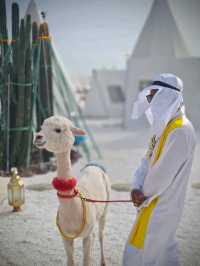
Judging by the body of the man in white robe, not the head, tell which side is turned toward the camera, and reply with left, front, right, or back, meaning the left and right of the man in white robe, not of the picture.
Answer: left

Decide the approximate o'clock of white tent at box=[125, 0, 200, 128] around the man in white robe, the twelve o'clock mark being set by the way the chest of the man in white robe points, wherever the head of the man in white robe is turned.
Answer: The white tent is roughly at 3 o'clock from the man in white robe.

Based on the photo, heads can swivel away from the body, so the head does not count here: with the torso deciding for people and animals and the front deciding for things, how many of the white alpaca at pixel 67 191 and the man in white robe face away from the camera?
0

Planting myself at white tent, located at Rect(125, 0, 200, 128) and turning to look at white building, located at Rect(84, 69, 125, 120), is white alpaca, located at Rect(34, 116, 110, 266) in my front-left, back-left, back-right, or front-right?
back-left

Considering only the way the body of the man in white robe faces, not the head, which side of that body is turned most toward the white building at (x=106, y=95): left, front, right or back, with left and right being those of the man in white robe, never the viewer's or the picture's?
right

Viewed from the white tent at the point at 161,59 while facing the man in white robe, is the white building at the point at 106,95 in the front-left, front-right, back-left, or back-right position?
back-right

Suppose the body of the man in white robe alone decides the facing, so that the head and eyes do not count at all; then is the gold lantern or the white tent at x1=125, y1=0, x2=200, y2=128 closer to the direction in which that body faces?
the gold lantern

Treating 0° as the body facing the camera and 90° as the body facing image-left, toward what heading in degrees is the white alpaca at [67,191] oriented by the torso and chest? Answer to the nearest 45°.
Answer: approximately 45°

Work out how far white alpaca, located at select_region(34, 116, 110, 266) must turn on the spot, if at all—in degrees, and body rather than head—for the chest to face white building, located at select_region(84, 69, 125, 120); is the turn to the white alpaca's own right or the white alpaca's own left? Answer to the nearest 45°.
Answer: approximately 135° to the white alpaca's own right

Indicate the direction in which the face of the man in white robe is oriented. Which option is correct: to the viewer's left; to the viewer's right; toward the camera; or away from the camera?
to the viewer's left
